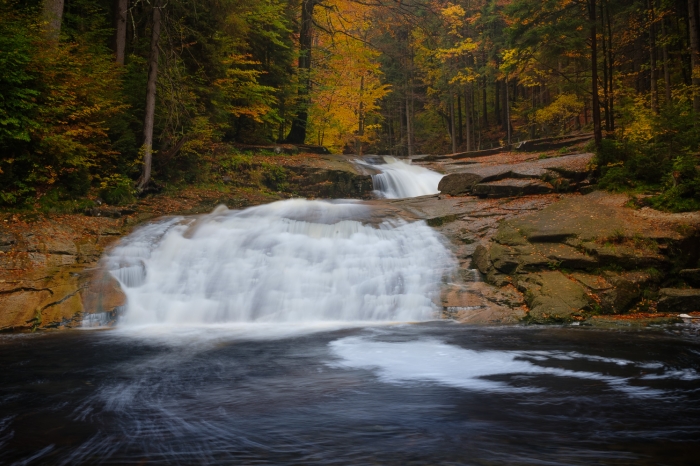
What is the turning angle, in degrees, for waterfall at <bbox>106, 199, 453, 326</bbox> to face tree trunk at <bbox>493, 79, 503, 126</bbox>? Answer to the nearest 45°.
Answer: approximately 135° to its left

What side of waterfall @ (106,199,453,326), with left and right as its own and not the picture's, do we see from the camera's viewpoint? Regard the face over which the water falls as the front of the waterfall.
front

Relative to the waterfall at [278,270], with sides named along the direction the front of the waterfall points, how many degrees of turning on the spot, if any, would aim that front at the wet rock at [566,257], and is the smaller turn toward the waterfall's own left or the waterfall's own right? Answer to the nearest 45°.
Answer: approximately 90° to the waterfall's own left

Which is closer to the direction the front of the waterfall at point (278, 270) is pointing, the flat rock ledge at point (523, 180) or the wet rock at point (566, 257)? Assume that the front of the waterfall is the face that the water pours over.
the wet rock

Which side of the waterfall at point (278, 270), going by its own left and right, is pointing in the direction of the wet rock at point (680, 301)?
left

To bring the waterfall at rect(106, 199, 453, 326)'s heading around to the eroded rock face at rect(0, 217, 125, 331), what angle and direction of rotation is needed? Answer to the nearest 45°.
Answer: approximately 90° to its right

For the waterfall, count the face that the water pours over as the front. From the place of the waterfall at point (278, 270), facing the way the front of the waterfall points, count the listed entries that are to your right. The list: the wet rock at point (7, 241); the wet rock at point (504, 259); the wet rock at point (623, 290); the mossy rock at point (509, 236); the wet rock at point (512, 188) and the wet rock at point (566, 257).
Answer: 1

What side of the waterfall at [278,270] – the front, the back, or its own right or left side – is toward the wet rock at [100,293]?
right

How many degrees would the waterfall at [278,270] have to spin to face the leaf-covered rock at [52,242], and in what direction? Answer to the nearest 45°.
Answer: approximately 90° to its right

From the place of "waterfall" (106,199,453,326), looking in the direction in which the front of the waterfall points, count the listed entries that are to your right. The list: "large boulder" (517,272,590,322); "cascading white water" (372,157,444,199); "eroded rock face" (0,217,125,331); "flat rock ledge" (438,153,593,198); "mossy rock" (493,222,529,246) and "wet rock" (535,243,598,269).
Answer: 1

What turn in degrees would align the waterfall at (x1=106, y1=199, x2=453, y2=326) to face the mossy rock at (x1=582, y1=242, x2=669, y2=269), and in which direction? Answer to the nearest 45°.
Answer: approximately 90° to its left

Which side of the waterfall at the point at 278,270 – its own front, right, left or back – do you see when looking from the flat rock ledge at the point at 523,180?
left

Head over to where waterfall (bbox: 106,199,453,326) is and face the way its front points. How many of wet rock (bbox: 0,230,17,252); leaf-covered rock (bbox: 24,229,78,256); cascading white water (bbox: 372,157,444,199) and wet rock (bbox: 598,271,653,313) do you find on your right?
2

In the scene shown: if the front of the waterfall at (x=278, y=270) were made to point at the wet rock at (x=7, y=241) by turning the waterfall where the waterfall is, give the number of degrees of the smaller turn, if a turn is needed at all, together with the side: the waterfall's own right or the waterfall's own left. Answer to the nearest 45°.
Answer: approximately 90° to the waterfall's own right

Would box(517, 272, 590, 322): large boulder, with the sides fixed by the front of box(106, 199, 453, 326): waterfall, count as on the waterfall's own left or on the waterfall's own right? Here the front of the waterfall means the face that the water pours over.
on the waterfall's own left
